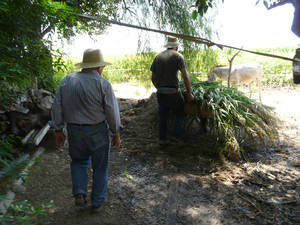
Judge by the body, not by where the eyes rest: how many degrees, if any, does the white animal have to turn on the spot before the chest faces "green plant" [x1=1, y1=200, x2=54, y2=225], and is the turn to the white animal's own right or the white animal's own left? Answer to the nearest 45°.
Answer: approximately 90° to the white animal's own left

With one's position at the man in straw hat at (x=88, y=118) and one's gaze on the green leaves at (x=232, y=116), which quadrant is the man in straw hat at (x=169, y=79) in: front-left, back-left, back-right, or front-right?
front-left

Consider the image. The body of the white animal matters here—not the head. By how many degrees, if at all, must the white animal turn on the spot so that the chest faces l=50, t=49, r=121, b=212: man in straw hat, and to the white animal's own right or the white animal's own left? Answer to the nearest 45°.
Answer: approximately 90° to the white animal's own left

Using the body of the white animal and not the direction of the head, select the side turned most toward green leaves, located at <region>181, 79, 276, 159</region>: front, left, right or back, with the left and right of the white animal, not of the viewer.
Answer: left

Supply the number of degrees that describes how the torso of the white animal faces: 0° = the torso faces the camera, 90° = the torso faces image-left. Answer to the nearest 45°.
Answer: approximately 90°
